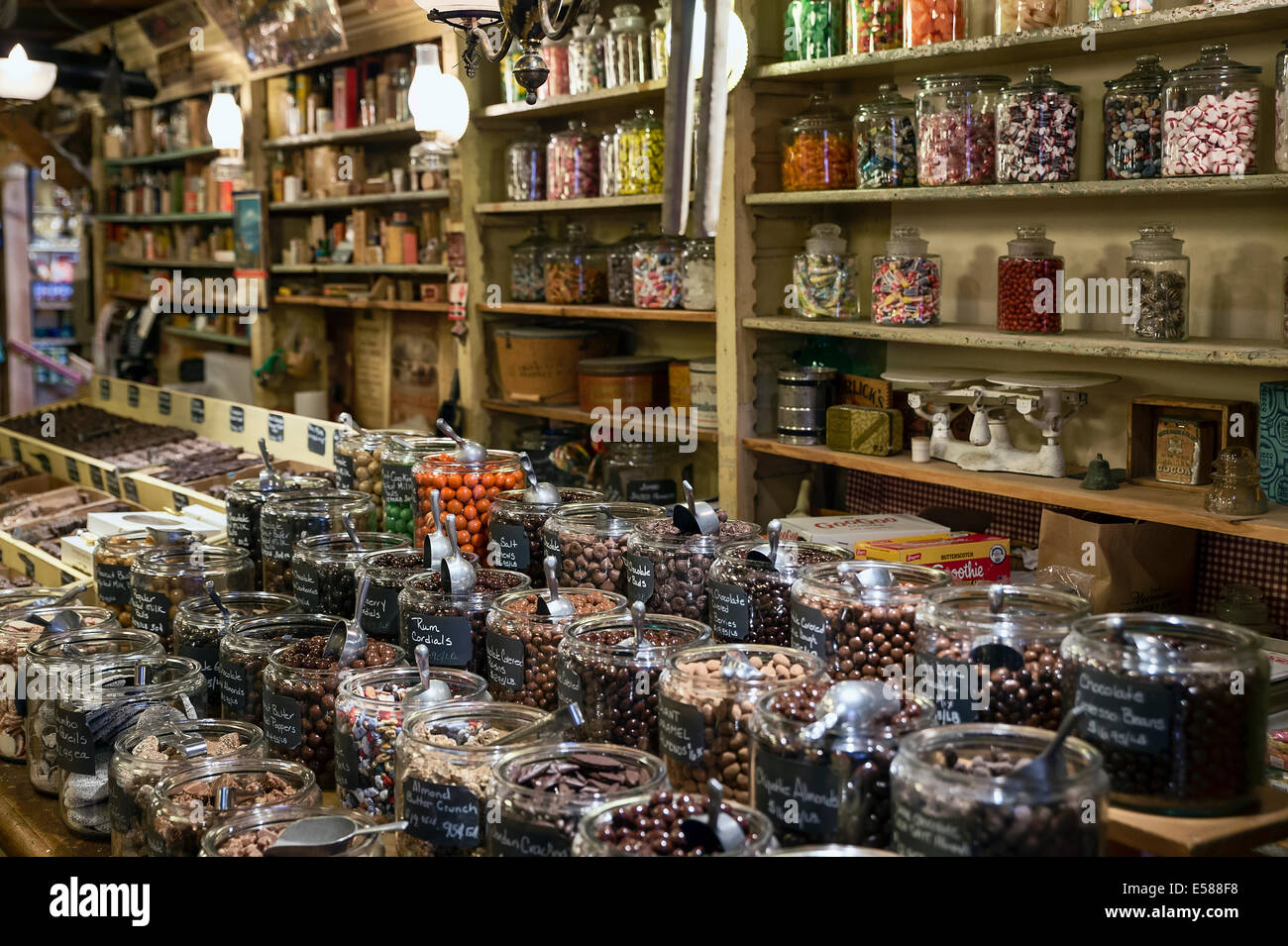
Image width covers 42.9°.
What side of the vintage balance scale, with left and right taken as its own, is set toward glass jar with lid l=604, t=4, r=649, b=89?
right

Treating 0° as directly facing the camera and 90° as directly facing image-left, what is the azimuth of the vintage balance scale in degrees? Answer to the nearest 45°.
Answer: approximately 45°

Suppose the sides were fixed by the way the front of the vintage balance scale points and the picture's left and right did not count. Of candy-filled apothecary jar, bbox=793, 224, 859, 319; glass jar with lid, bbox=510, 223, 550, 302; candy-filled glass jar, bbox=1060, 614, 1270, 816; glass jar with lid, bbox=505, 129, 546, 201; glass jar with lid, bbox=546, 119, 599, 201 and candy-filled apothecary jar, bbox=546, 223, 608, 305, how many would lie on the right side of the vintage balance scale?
5

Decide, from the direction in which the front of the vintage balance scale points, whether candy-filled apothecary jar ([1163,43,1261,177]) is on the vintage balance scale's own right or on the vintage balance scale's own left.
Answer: on the vintage balance scale's own left
